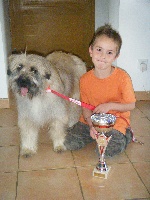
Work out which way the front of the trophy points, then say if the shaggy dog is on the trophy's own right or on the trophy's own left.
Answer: on the trophy's own right

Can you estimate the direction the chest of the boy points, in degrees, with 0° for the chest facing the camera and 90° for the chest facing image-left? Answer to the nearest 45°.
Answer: approximately 0°

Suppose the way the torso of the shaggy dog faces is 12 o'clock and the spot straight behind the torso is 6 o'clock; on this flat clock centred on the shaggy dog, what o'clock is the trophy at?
The trophy is roughly at 9 o'clock from the shaggy dog.

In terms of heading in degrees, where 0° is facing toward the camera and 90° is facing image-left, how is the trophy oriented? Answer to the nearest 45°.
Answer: approximately 0°
